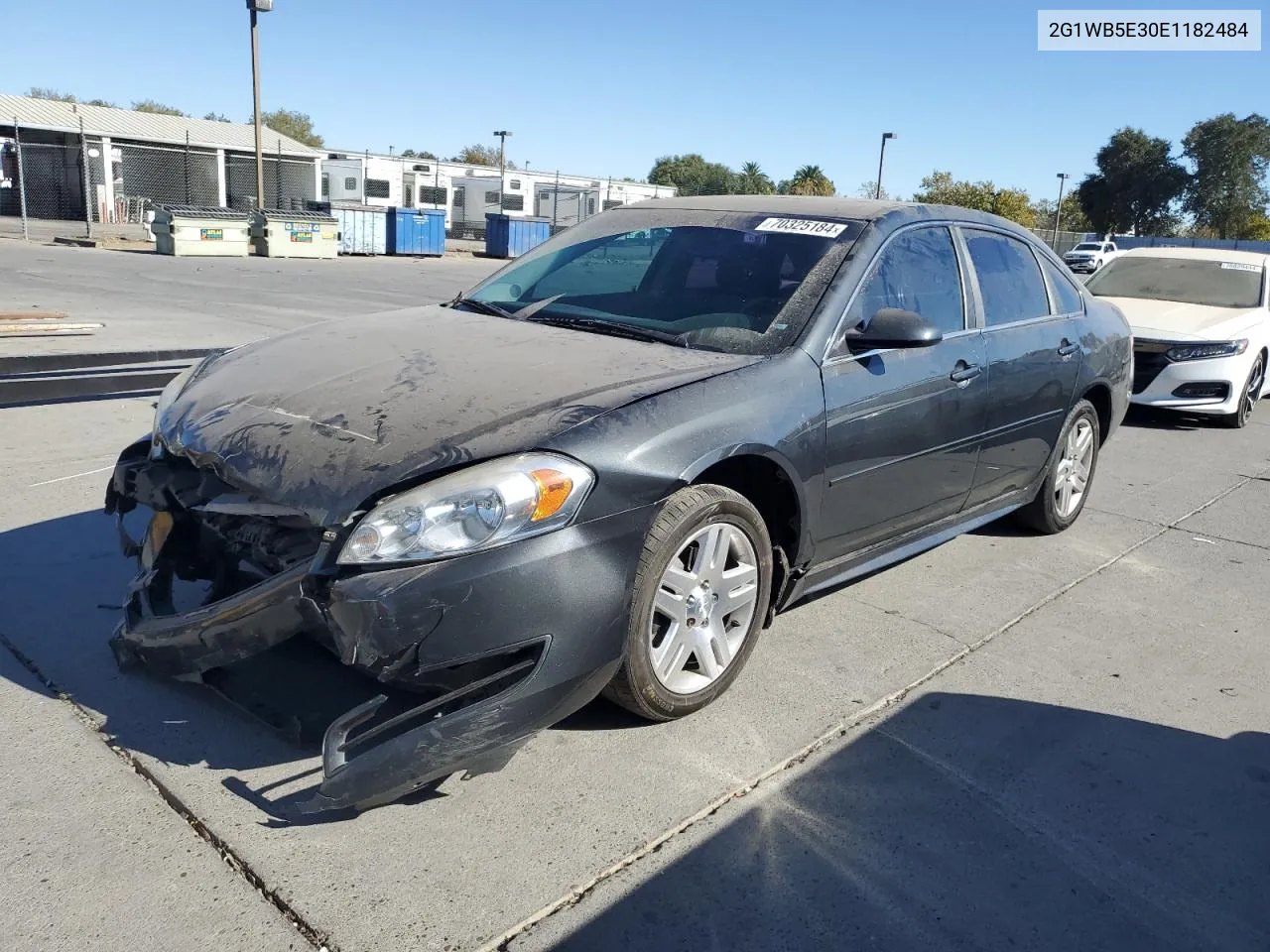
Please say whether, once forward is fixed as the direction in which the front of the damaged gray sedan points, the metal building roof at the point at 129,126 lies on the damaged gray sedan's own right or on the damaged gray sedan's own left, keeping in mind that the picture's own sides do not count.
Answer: on the damaged gray sedan's own right

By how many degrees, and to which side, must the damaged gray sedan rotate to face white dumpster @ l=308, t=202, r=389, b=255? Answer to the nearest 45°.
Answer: approximately 135° to its right

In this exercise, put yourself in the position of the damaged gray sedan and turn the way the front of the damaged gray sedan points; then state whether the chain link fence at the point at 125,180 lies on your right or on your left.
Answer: on your right

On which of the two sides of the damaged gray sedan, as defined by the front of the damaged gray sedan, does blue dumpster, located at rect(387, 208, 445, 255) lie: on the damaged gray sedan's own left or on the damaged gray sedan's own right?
on the damaged gray sedan's own right

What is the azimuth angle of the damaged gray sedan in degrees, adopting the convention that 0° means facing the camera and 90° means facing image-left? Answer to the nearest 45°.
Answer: approximately 45°
